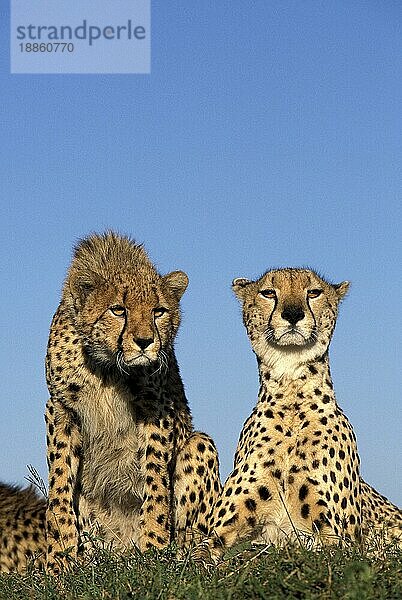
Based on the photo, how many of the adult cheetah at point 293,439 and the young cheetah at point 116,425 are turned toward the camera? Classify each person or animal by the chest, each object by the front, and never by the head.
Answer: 2

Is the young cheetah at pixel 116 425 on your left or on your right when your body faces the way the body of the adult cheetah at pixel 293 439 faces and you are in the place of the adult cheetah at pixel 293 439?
on your right

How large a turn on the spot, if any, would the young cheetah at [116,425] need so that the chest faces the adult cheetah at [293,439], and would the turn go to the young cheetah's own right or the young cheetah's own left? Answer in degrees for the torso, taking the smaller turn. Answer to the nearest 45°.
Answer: approximately 45° to the young cheetah's own left

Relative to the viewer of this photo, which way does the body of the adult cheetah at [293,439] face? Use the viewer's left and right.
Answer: facing the viewer

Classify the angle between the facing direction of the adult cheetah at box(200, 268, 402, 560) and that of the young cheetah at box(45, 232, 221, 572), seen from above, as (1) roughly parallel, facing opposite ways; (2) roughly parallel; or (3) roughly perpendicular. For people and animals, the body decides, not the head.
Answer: roughly parallel

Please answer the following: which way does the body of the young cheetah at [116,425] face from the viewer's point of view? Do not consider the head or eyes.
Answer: toward the camera

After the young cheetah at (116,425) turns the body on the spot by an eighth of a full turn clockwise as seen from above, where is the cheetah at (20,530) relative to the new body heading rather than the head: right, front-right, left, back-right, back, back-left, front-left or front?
right

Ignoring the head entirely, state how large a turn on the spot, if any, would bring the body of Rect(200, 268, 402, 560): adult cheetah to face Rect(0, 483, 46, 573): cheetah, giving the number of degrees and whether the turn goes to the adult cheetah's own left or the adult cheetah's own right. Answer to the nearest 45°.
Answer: approximately 135° to the adult cheetah's own right
